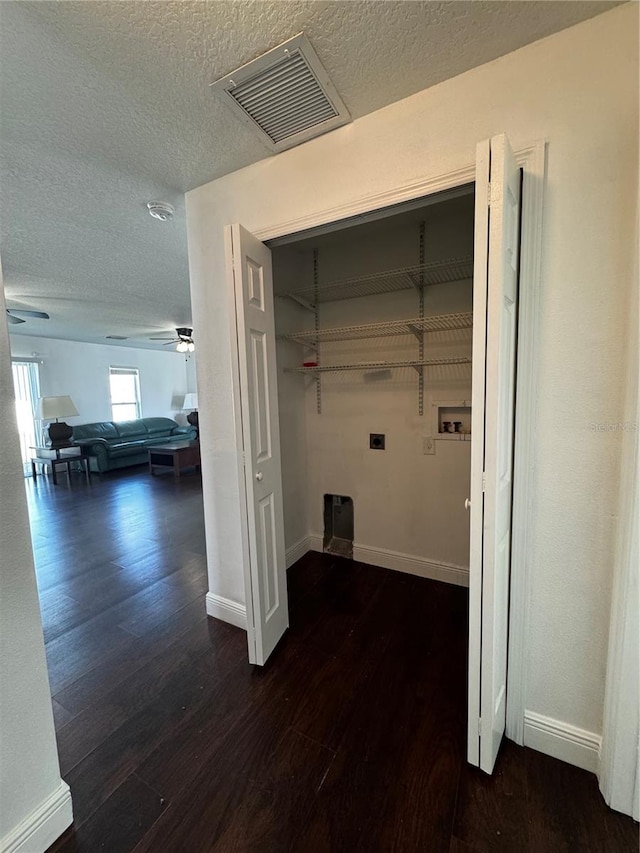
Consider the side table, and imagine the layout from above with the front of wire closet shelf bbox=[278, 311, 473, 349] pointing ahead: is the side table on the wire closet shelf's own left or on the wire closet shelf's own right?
on the wire closet shelf's own right

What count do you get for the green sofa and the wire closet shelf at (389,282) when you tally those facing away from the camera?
0

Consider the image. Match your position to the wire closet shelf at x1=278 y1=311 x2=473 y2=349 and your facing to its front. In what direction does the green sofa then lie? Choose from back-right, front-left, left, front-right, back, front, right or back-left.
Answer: right

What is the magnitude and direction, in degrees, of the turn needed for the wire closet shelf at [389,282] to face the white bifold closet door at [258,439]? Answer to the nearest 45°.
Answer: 0° — it already faces it

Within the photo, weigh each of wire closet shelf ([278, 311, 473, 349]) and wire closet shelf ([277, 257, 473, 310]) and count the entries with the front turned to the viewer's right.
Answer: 0

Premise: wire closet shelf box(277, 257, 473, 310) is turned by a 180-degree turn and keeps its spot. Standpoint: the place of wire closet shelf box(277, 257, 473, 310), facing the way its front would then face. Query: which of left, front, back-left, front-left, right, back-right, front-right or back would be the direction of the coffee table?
left

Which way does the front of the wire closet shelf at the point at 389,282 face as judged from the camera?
facing the viewer and to the left of the viewer

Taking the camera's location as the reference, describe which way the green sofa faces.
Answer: facing the viewer and to the right of the viewer

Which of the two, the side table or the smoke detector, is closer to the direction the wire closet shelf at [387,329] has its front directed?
the smoke detector

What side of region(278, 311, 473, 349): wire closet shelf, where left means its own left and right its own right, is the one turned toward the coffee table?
right

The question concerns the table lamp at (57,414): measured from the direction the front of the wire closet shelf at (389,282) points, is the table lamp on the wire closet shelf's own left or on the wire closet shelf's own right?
on the wire closet shelf's own right
